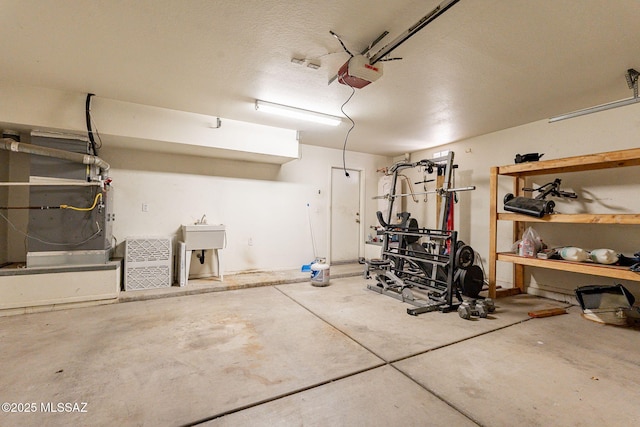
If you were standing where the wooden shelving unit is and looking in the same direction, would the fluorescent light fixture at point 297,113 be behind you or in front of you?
in front

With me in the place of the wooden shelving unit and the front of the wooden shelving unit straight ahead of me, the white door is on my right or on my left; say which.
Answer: on my right

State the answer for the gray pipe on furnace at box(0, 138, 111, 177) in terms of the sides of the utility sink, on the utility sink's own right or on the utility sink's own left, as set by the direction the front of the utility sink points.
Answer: on the utility sink's own right

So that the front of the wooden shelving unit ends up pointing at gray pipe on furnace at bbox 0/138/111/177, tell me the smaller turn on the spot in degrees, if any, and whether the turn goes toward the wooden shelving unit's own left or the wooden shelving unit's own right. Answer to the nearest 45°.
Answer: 0° — it already faces it

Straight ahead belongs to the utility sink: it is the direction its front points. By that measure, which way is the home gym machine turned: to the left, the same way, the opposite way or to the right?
to the right

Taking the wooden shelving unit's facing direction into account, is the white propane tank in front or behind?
in front

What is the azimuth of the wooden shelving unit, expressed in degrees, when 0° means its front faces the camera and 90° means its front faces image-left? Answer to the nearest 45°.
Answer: approximately 45°

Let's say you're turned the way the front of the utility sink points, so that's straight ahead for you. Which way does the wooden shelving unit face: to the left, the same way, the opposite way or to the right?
to the right

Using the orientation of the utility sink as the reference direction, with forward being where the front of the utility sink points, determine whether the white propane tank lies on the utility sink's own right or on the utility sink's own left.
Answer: on the utility sink's own left

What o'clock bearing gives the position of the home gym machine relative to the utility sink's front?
The home gym machine is roughly at 10 o'clock from the utility sink.

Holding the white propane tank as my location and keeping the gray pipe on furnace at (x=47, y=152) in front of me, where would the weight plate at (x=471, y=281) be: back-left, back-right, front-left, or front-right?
back-left

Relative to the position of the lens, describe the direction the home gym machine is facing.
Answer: facing the viewer and to the left of the viewer

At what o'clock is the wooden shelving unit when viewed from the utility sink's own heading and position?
The wooden shelving unit is roughly at 10 o'clock from the utility sink.

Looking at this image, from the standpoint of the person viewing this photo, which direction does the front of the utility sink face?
facing the viewer
